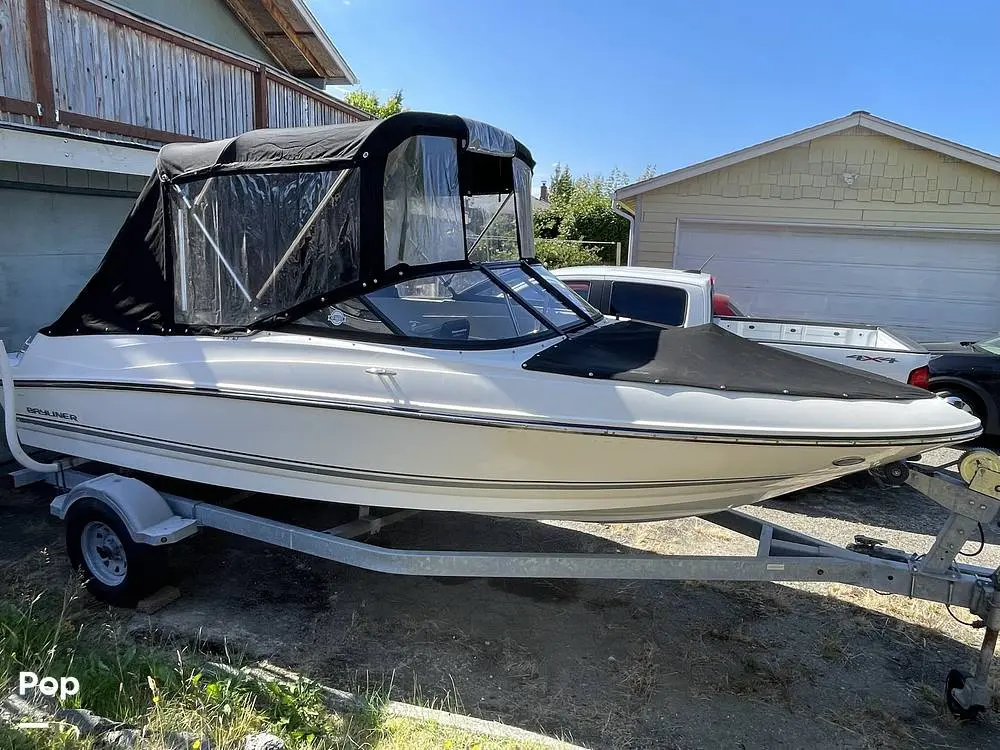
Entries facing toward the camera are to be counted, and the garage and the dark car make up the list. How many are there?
1

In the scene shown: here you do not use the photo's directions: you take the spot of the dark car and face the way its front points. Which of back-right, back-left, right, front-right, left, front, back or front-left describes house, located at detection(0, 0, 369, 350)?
front-left

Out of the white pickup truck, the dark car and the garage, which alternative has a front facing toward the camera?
the garage

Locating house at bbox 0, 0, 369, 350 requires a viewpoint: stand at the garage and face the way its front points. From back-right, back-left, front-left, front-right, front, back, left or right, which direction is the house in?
front-right

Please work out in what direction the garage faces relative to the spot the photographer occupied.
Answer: facing the viewer

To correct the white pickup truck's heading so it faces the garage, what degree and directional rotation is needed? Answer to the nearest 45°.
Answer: approximately 90° to its right

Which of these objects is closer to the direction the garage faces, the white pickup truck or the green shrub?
the white pickup truck

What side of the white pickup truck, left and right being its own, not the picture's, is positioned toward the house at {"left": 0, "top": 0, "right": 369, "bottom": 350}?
front

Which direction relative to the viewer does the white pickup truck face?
to the viewer's left

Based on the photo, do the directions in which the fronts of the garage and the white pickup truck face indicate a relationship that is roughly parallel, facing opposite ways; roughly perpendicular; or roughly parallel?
roughly perpendicular

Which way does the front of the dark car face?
to the viewer's left

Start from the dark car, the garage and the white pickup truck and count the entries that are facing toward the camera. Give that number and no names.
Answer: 1

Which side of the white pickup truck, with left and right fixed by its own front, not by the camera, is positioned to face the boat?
left

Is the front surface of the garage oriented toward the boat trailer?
yes

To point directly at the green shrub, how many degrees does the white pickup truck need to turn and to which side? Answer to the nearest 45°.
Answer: approximately 90° to its right
